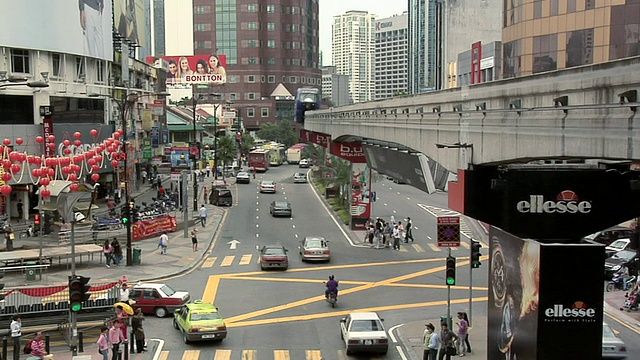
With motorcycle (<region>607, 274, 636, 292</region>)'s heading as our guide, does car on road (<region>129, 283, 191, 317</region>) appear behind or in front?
in front

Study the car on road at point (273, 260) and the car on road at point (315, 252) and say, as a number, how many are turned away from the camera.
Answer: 2

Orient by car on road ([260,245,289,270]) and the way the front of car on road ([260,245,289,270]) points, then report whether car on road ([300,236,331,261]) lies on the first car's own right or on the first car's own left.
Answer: on the first car's own right

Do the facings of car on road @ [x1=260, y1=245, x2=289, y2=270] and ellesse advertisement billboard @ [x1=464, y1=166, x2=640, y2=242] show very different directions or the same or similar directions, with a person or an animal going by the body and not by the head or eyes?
very different directions

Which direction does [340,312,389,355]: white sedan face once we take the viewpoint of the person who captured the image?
facing away from the viewer

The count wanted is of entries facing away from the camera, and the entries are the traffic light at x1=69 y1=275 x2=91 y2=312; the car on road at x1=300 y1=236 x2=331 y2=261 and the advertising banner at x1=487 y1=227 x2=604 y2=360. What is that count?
1

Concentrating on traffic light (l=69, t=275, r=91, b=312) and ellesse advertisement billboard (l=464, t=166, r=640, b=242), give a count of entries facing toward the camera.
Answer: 2

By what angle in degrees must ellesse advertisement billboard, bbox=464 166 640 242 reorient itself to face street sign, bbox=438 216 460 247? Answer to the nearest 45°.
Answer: approximately 135° to its right

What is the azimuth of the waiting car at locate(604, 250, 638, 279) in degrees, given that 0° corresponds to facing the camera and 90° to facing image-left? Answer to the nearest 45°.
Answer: approximately 45°

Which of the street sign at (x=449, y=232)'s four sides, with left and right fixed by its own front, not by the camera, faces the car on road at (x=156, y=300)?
right

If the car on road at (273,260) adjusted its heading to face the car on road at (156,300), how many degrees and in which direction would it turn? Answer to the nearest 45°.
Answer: approximately 135° to its left

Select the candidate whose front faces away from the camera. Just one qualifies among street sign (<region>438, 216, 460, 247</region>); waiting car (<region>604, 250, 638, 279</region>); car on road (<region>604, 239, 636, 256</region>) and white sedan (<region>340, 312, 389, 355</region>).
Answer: the white sedan

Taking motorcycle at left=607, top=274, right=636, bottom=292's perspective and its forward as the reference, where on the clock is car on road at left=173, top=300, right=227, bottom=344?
The car on road is roughly at 12 o'clock from the motorcycle.

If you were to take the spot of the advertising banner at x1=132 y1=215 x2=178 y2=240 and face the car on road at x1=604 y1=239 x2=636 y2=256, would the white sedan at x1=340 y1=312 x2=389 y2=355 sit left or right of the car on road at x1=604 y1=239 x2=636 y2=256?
right

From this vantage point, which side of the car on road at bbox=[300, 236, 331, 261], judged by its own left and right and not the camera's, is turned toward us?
back
